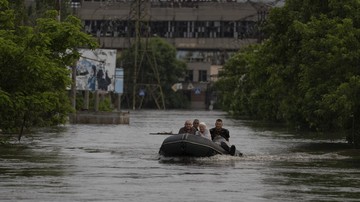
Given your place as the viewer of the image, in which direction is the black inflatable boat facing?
facing the viewer and to the left of the viewer
